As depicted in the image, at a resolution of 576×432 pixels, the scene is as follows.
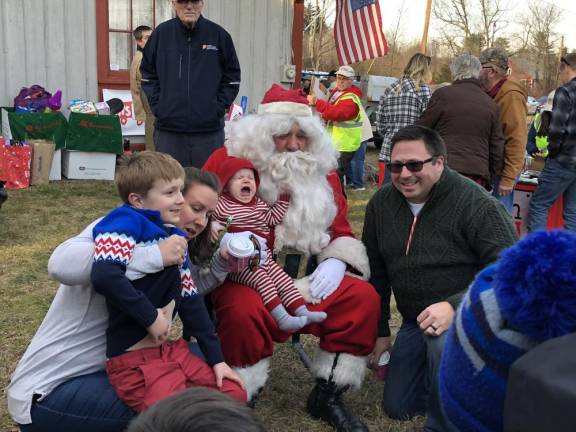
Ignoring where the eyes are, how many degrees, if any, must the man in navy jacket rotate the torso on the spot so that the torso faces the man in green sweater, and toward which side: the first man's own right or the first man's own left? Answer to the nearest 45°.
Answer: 0° — they already face them

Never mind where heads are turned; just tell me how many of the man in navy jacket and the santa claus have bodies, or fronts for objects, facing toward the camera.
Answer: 2

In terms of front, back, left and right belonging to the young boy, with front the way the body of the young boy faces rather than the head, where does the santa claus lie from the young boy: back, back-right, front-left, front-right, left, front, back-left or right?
left

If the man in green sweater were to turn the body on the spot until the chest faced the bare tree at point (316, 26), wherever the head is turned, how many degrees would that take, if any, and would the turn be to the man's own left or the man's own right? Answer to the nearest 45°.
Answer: approximately 135° to the man's own right

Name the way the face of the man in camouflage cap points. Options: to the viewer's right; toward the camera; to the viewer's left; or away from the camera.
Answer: to the viewer's left

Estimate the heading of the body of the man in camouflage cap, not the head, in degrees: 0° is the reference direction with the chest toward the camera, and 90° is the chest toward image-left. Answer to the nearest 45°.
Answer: approximately 90°

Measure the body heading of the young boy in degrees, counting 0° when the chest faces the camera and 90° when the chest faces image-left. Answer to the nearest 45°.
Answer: approximately 315°

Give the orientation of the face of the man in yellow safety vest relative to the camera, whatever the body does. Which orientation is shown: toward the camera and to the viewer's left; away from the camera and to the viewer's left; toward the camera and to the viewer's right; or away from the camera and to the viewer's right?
toward the camera and to the viewer's left

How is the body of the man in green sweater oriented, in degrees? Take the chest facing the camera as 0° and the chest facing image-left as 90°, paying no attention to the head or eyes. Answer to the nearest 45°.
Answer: approximately 45°

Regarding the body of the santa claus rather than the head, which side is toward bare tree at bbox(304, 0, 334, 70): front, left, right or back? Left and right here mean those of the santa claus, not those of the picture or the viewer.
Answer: back
